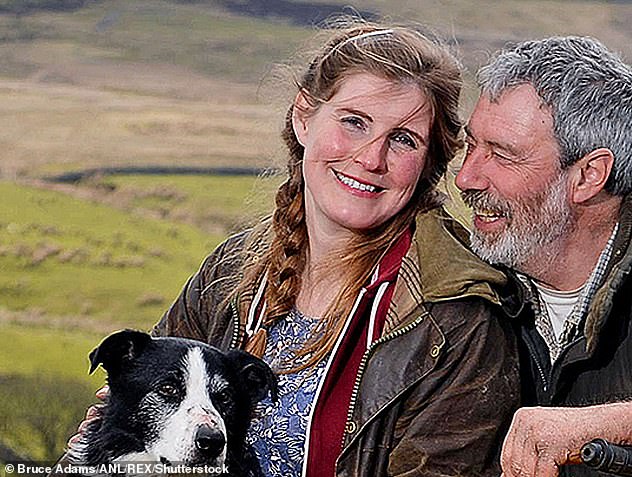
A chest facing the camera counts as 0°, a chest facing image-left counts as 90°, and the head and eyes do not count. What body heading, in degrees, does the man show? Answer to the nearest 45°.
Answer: approximately 45°

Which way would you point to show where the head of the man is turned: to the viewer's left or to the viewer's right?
to the viewer's left

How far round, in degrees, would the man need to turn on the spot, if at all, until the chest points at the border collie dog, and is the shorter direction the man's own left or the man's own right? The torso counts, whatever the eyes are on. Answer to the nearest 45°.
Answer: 0° — they already face it

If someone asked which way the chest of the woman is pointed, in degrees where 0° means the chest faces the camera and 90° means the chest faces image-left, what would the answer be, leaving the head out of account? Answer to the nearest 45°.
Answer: approximately 45°
